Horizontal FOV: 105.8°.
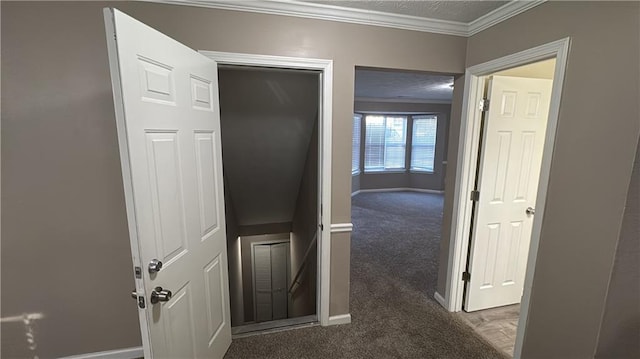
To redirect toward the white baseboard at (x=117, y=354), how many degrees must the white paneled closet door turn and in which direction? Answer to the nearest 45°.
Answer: approximately 45° to its right

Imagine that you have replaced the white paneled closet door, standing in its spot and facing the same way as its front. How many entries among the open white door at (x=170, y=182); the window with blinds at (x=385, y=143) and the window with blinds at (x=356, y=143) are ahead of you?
1

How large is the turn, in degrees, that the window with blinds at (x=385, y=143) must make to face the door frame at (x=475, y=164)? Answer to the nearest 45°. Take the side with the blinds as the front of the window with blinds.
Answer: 0° — it already faces it

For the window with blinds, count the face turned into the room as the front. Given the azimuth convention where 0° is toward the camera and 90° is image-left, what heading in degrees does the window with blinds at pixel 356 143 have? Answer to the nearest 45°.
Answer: approximately 315°

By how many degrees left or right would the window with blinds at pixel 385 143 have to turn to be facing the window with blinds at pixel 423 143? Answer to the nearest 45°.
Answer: approximately 90° to its left

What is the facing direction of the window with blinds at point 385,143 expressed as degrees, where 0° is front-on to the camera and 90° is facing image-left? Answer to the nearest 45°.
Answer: approximately 0°

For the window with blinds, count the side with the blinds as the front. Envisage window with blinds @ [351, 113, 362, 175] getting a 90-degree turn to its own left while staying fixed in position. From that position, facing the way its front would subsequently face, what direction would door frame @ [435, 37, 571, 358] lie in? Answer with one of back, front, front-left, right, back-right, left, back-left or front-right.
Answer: back-right

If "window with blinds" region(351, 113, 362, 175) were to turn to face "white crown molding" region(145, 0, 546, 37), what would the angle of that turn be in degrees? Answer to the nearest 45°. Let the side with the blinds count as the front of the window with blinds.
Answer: approximately 45° to its right

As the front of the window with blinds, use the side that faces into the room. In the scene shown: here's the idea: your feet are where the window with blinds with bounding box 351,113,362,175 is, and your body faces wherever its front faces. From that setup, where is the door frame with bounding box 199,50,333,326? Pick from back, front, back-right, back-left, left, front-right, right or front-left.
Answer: front-right

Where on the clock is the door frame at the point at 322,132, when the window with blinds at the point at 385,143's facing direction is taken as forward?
The door frame is roughly at 12 o'clock from the window with blinds.

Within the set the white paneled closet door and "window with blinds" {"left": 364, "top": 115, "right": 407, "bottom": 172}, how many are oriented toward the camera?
2

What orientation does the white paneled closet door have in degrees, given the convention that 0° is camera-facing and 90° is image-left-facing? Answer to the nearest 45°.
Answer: approximately 0°

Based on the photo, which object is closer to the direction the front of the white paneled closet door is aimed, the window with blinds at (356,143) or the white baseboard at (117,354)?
the white baseboard

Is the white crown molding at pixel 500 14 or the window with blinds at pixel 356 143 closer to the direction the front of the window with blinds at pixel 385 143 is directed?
the white crown molding

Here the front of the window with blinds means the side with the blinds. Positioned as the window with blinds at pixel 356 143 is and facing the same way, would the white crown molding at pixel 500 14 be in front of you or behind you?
in front

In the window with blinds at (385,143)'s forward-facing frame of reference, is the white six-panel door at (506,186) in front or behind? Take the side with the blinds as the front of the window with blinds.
in front

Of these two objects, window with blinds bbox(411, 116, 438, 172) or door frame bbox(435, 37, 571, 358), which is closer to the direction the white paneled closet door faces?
the door frame
